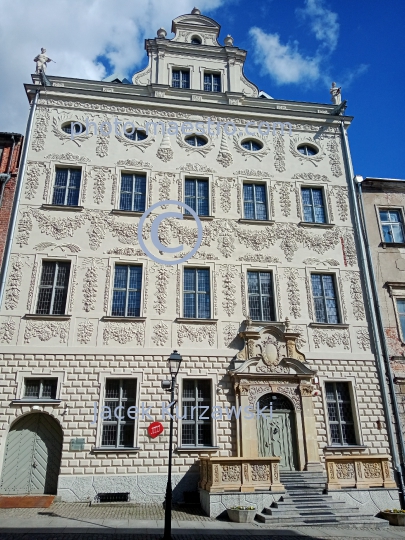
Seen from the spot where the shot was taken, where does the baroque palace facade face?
facing the viewer

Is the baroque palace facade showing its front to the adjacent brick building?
no
